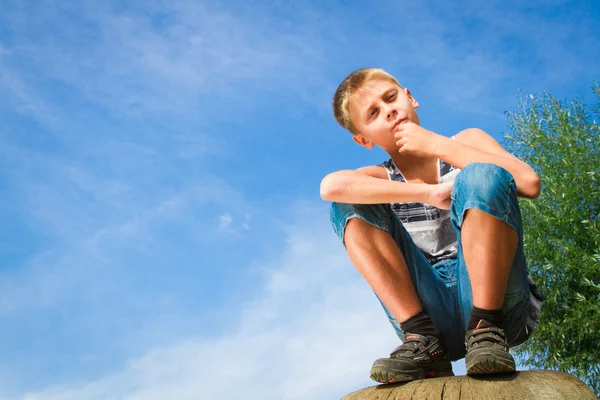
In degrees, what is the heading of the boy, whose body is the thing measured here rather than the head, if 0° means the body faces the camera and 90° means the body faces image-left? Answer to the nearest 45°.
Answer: approximately 0°

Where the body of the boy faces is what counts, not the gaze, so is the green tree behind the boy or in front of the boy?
behind
